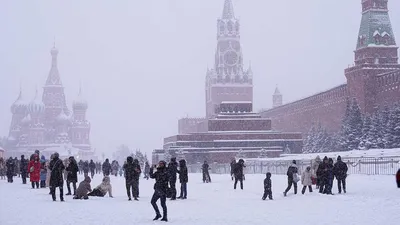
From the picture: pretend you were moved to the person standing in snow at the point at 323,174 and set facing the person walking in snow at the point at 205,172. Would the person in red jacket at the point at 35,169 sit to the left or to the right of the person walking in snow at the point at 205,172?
left

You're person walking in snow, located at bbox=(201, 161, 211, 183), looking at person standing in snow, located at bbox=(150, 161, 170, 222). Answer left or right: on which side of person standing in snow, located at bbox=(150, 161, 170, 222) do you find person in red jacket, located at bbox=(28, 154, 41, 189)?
right

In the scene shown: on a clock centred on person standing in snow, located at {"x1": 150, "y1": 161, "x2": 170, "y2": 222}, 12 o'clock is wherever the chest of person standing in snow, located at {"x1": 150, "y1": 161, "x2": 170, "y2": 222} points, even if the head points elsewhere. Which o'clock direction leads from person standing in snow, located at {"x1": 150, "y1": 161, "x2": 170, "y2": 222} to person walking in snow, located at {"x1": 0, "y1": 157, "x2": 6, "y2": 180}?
person walking in snow, located at {"x1": 0, "y1": 157, "x2": 6, "y2": 180} is roughly at 4 o'clock from person standing in snow, located at {"x1": 150, "y1": 161, "x2": 170, "y2": 222}.

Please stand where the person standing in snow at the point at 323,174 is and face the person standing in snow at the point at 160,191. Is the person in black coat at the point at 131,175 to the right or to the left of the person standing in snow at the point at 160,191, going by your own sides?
right

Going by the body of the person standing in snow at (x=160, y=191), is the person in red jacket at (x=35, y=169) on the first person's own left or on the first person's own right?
on the first person's own right

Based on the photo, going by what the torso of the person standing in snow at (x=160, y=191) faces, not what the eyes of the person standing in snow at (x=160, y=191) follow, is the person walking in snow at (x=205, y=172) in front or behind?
behind

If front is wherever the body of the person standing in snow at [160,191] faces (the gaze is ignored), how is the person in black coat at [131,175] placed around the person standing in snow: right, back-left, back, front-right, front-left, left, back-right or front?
back-right

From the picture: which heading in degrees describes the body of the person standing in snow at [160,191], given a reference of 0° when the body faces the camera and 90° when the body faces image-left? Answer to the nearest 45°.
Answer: approximately 45°

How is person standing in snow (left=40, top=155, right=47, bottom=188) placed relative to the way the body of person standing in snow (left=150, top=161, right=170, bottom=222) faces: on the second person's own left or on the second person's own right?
on the second person's own right
